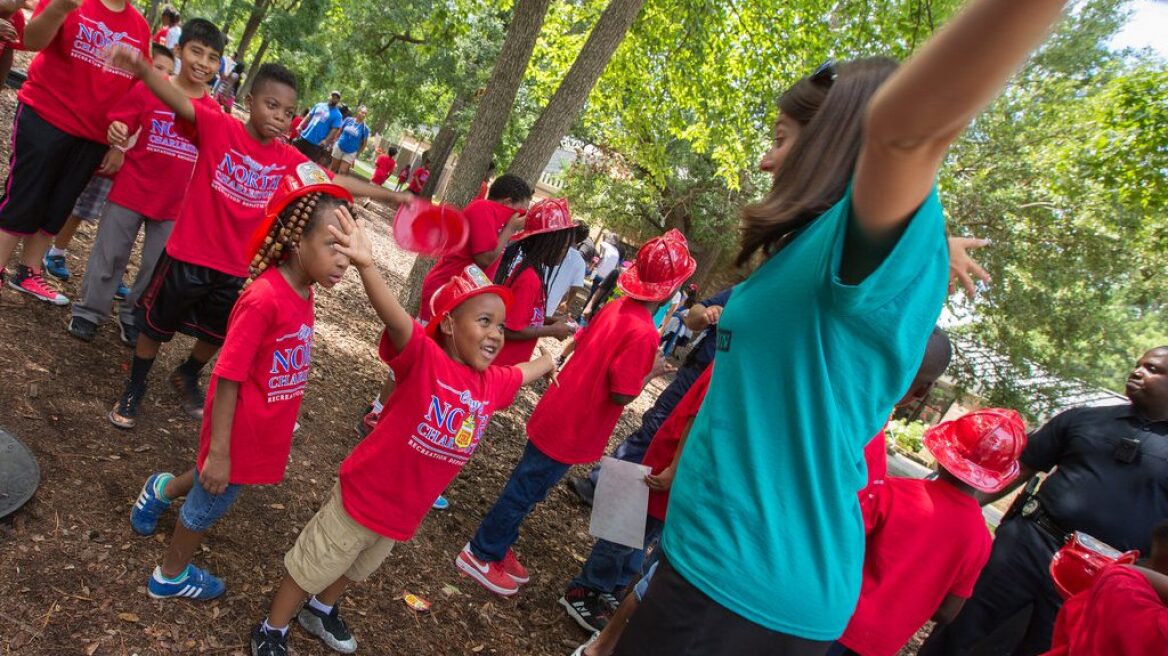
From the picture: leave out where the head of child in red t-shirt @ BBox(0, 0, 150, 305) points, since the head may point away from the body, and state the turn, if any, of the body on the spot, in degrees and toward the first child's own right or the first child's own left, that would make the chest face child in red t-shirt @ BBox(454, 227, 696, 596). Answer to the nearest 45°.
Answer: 0° — they already face them

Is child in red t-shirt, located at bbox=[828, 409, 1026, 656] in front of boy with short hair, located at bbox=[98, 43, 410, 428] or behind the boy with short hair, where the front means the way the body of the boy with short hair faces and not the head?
in front

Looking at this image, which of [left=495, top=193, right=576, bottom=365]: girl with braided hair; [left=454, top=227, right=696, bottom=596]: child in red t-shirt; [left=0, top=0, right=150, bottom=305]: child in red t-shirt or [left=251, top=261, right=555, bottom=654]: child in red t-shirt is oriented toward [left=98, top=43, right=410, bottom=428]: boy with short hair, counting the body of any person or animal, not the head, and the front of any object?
[left=0, top=0, right=150, bottom=305]: child in red t-shirt

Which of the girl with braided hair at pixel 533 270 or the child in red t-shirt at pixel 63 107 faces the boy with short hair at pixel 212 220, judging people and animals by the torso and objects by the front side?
the child in red t-shirt

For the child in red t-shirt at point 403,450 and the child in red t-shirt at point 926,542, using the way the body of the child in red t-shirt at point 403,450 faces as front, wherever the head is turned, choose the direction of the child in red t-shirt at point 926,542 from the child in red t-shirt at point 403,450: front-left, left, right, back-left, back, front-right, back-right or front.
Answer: front-left

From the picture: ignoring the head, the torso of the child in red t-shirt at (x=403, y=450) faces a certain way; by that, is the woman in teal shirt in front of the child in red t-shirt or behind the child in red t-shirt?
in front

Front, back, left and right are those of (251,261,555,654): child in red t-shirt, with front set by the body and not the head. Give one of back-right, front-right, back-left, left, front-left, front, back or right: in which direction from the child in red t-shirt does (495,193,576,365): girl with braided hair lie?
back-left

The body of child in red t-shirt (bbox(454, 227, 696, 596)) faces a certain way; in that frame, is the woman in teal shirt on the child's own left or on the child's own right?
on the child's own right

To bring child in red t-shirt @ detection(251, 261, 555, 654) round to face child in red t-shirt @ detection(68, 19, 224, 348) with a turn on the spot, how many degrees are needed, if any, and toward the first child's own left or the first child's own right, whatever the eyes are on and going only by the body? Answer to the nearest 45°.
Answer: approximately 180°

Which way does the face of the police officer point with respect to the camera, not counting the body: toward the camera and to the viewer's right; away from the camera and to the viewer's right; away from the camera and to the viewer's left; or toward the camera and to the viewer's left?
toward the camera and to the viewer's left

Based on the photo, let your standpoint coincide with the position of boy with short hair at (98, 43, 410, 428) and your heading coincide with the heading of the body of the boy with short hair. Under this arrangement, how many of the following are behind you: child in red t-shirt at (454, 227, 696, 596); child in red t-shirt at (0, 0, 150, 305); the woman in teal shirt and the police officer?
1

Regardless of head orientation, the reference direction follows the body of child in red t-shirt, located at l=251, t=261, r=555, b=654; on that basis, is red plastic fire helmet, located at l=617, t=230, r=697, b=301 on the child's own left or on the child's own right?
on the child's own left

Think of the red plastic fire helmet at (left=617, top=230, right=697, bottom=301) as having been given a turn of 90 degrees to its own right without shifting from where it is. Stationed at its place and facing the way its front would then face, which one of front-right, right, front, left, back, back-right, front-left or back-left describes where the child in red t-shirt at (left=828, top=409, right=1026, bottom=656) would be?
front
